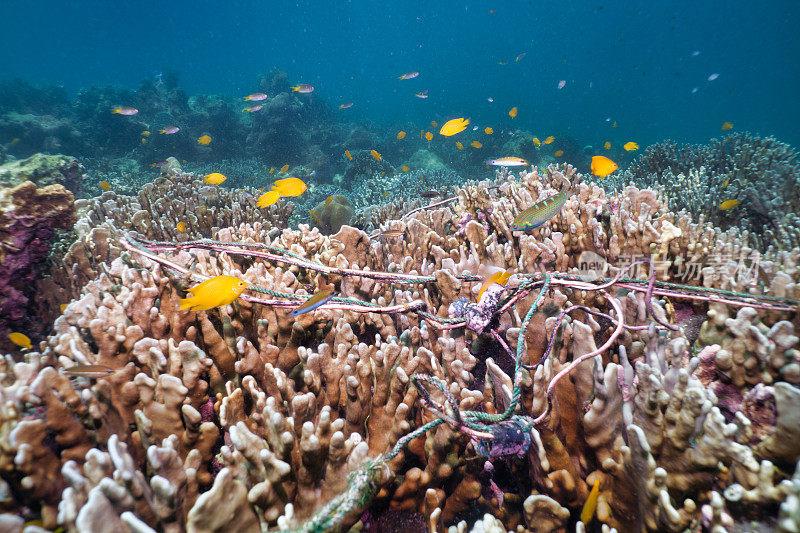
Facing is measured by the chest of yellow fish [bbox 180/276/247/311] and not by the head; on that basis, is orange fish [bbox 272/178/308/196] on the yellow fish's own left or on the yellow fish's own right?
on the yellow fish's own left

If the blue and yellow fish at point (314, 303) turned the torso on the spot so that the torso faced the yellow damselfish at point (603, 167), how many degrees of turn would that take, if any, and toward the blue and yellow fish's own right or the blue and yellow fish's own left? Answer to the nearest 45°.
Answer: approximately 135° to the blue and yellow fish's own right

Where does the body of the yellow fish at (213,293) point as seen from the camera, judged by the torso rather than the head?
to the viewer's right

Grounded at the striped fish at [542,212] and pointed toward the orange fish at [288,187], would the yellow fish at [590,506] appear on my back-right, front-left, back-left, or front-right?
back-left
